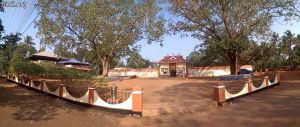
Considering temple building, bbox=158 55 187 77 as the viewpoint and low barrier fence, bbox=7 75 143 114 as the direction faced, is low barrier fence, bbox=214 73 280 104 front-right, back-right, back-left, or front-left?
front-left

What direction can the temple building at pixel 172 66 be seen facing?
toward the camera

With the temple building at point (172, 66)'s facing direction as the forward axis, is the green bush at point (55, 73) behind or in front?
in front

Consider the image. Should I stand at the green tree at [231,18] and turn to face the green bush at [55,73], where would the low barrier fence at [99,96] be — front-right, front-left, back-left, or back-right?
front-left

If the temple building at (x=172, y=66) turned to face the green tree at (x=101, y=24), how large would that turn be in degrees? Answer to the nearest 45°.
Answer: approximately 45° to its right

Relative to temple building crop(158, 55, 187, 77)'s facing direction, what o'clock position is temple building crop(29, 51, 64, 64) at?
temple building crop(29, 51, 64, 64) is roughly at 3 o'clock from temple building crop(158, 55, 187, 77).

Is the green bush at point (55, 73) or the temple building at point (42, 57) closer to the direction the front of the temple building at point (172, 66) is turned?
the green bush

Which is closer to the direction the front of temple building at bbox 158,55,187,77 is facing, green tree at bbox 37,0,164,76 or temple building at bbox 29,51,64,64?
the green tree

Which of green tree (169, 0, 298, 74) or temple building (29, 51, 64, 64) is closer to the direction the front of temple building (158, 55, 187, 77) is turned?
the green tree
